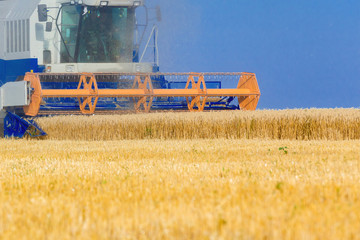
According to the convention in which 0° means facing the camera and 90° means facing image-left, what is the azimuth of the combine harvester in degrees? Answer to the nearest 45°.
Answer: approximately 315°
